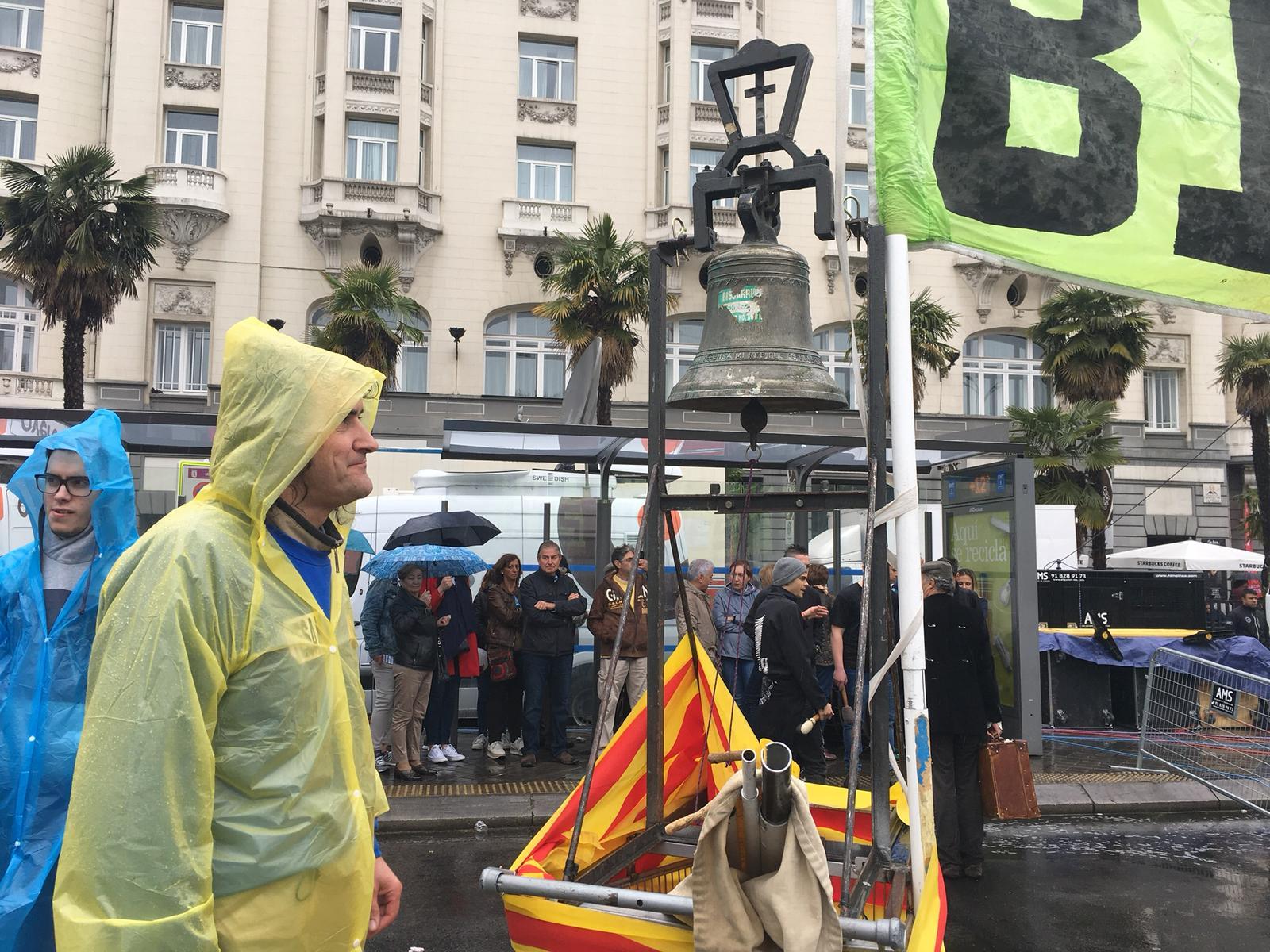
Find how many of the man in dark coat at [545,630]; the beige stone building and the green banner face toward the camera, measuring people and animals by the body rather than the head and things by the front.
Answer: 3

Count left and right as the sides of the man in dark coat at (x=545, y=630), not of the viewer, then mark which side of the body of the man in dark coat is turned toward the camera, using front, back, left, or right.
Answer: front

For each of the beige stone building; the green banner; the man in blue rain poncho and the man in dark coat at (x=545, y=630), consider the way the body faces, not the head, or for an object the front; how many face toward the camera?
4

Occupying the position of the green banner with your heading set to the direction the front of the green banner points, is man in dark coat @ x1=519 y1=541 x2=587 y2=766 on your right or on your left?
on your right

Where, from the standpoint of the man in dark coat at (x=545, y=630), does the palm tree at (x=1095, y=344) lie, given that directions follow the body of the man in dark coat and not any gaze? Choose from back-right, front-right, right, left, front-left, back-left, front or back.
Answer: back-left

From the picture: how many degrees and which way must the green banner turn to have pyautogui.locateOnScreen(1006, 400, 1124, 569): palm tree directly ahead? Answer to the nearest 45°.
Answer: approximately 180°

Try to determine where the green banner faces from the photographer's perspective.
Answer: facing the viewer

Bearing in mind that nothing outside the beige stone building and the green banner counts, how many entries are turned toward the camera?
2

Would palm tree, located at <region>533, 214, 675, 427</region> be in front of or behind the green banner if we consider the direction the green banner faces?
behind

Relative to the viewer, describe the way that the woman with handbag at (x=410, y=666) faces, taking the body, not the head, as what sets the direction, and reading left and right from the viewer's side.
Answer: facing the viewer and to the right of the viewer

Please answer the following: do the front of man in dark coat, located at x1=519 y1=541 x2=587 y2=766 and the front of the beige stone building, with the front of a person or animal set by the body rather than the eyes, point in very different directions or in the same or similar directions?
same or similar directions

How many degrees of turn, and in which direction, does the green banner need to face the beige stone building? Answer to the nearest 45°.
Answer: approximately 135° to its right

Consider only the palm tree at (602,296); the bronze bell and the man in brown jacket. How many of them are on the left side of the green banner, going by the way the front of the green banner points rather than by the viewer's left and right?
0

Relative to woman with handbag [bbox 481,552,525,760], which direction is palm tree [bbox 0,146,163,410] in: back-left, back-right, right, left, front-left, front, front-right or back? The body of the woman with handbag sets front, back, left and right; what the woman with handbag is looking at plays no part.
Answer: back

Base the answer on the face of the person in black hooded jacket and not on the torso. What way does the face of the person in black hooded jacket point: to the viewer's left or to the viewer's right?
to the viewer's right
